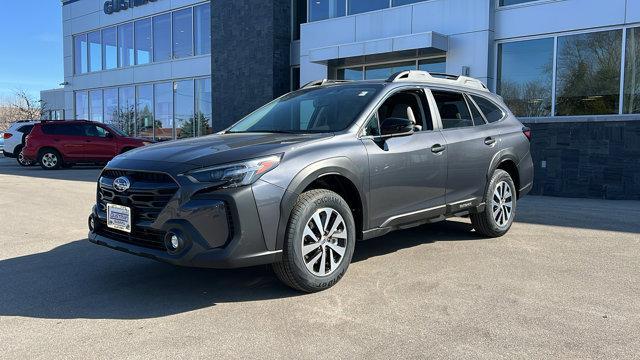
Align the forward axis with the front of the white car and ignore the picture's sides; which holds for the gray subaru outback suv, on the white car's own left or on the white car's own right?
on the white car's own right

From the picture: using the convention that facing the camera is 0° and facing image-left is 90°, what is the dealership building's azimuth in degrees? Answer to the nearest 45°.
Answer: approximately 45°

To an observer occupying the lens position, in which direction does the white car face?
facing away from the viewer and to the right of the viewer

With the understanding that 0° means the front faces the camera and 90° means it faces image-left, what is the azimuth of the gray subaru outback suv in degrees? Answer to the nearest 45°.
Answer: approximately 45°

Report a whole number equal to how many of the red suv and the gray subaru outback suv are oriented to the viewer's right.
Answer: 1

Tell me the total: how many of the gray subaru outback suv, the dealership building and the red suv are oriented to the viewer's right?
1

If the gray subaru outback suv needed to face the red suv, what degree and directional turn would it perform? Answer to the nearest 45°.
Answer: approximately 90° to its right

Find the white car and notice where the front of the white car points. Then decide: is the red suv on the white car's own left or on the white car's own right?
on the white car's own right

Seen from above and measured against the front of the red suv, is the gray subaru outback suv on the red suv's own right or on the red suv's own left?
on the red suv's own right

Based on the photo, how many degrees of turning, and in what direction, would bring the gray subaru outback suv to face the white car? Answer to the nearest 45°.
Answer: approximately 90° to its right

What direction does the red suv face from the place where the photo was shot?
facing to the right of the viewer

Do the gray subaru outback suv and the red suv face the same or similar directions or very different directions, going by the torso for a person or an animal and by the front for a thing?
very different directions

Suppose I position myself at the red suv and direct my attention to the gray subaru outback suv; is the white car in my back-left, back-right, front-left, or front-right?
back-right

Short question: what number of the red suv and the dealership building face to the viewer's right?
1

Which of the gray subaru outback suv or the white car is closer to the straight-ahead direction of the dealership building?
the gray subaru outback suv
